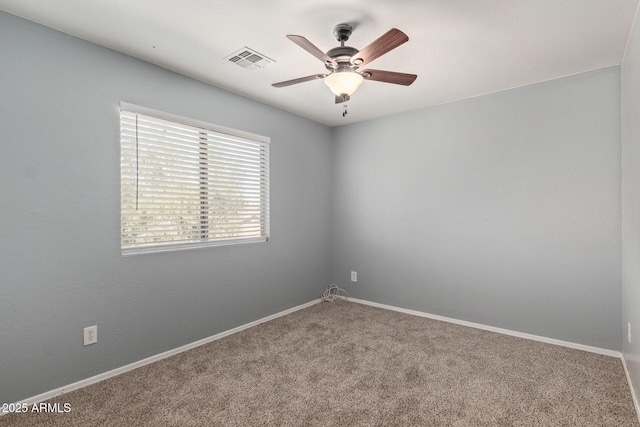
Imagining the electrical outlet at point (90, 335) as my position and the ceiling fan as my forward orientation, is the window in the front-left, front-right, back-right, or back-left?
front-left

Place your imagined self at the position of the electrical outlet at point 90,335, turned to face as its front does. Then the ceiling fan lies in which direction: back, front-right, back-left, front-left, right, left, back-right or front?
front

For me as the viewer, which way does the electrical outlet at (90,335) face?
facing the viewer and to the right of the viewer
